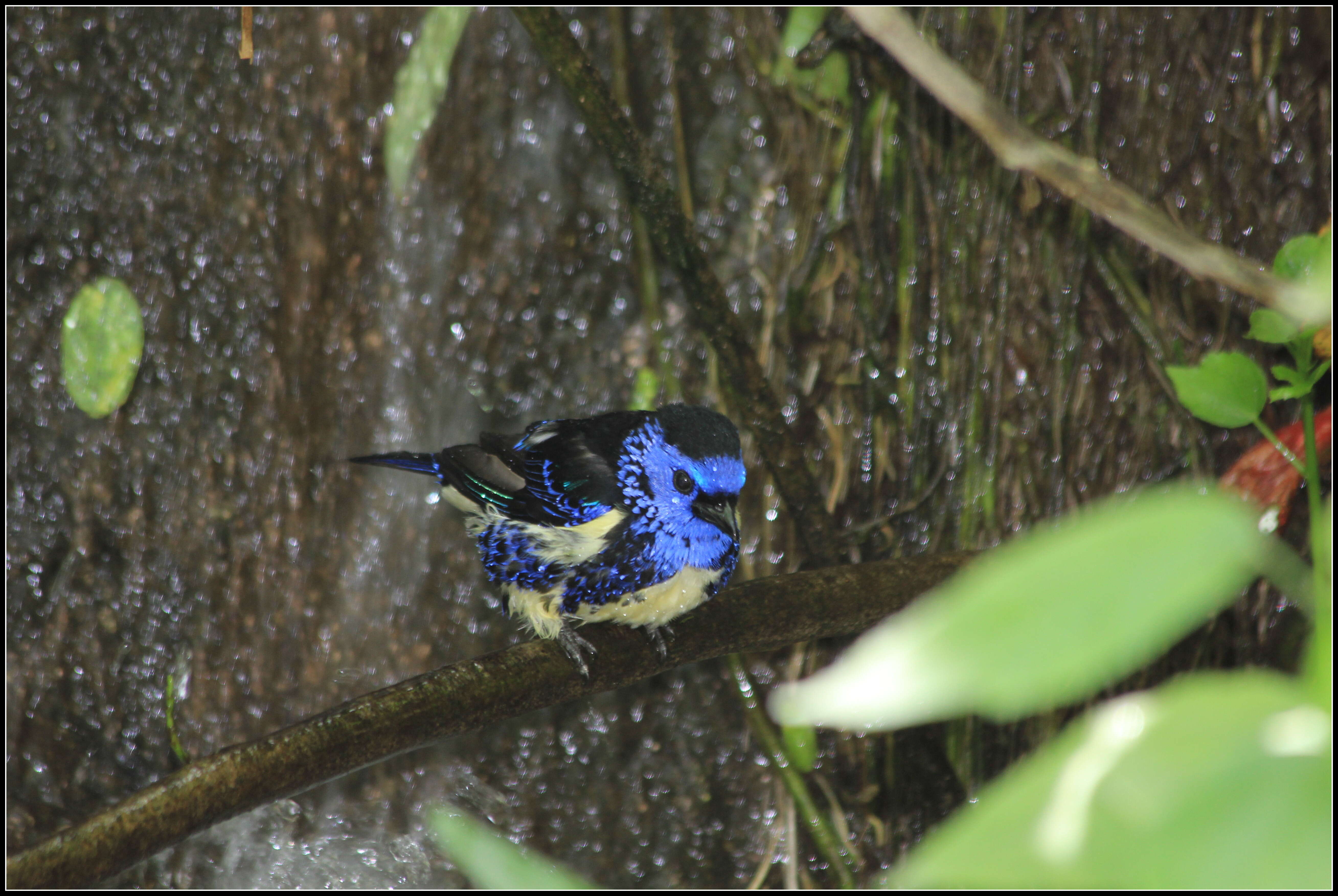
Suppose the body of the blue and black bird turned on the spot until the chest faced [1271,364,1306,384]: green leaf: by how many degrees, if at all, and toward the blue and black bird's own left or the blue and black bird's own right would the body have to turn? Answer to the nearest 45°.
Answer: approximately 45° to the blue and black bird's own left

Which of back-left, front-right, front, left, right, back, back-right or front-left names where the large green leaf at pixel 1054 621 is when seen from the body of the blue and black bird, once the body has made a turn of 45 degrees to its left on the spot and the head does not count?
right

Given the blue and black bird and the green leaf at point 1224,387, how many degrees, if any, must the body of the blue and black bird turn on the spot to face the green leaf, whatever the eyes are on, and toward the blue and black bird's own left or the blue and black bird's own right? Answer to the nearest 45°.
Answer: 0° — it already faces it

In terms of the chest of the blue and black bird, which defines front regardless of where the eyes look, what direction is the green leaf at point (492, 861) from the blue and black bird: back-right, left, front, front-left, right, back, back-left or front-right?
front-right

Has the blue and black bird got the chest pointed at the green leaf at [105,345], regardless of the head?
no

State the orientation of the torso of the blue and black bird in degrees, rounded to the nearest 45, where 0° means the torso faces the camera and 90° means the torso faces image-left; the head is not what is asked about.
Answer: approximately 315°
